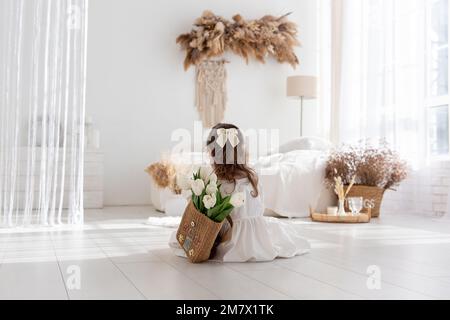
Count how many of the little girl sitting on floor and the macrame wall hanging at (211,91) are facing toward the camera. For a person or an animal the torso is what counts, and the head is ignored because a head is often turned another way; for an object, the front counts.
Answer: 1

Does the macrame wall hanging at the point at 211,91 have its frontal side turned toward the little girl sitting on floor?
yes

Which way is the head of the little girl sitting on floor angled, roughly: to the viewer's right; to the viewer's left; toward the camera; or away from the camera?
away from the camera

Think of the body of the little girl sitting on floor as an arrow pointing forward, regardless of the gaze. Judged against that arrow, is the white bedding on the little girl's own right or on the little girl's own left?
on the little girl's own right

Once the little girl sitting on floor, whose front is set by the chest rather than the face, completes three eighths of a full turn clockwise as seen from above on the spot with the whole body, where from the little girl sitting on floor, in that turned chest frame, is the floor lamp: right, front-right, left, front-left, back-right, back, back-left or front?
left

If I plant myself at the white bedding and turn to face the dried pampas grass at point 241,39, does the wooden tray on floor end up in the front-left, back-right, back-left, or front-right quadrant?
back-right

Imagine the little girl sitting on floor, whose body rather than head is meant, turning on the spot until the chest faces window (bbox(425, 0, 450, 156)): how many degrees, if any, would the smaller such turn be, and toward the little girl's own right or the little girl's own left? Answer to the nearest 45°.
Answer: approximately 90° to the little girl's own right

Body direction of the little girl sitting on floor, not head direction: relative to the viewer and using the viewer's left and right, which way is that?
facing away from the viewer and to the left of the viewer

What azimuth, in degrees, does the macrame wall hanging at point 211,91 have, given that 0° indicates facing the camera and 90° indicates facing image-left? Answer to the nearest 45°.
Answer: approximately 0°

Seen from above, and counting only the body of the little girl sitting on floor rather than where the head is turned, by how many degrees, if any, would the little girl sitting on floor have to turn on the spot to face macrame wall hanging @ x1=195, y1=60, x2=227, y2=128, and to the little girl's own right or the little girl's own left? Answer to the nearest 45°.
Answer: approximately 45° to the little girl's own right

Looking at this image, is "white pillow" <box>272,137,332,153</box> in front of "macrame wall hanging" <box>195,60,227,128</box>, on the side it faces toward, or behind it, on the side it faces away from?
in front
